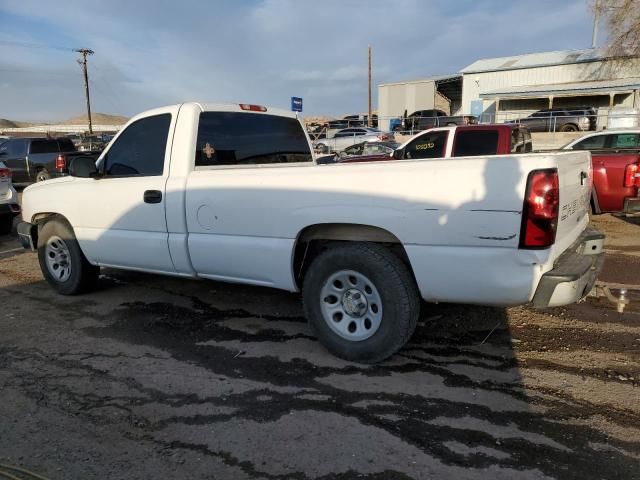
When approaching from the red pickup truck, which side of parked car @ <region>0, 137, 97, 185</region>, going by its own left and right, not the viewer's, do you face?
back

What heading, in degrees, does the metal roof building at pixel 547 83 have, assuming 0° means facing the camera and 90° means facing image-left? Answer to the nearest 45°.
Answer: approximately 0°

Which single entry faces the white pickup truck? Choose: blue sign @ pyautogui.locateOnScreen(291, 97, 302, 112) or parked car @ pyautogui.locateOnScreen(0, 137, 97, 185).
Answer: the blue sign

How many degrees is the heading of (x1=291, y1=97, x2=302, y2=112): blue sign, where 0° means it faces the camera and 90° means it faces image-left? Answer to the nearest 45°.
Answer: approximately 0°

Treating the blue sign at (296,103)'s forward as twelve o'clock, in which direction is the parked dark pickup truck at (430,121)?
The parked dark pickup truck is roughly at 7 o'clock from the blue sign.

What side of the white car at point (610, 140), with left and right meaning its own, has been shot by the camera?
left
